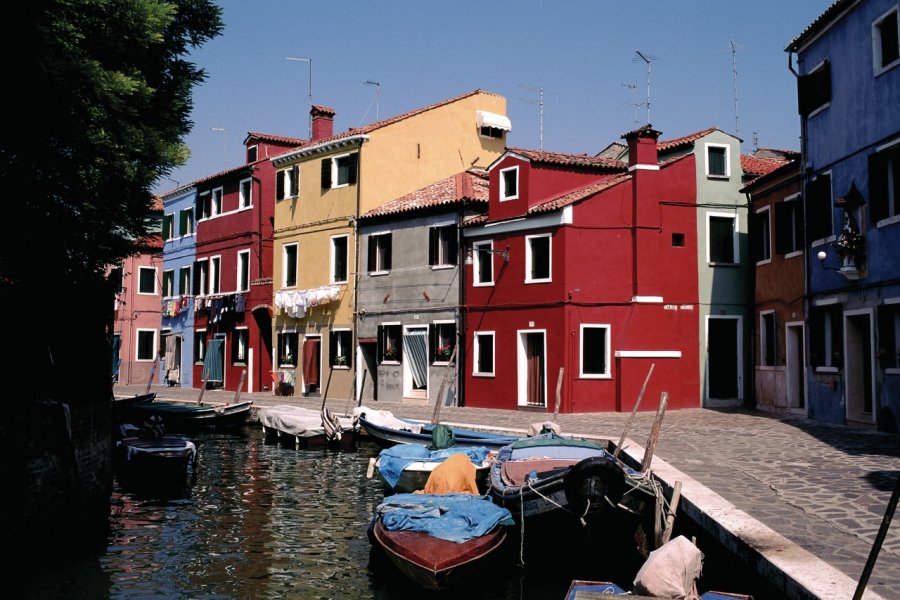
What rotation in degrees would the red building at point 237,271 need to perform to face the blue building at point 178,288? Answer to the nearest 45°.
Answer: approximately 90° to its right

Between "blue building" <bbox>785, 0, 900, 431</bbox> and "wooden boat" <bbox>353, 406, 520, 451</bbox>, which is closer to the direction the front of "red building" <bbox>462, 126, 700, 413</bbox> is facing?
the wooden boat

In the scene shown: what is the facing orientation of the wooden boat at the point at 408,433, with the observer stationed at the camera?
facing to the left of the viewer

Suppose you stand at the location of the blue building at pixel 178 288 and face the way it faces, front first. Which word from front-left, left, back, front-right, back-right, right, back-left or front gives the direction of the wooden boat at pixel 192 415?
front-left

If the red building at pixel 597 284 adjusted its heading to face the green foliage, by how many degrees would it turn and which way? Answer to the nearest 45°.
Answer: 0° — it already faces it

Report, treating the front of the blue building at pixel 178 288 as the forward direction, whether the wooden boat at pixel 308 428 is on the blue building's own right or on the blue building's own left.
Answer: on the blue building's own left

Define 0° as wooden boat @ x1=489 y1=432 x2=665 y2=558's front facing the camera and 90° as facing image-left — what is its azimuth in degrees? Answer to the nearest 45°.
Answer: approximately 315°

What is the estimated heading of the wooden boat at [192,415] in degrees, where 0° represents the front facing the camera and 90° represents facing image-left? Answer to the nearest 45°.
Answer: approximately 270°

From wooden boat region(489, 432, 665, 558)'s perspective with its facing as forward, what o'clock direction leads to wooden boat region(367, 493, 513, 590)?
wooden boat region(367, 493, 513, 590) is roughly at 2 o'clock from wooden boat region(489, 432, 665, 558).
